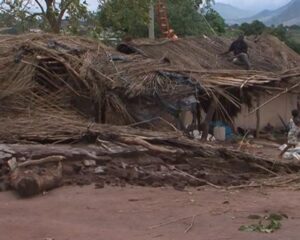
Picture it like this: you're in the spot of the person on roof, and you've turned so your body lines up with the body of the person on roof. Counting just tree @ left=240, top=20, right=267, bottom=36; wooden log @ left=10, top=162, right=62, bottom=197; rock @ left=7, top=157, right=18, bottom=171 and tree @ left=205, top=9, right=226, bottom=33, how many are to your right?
2

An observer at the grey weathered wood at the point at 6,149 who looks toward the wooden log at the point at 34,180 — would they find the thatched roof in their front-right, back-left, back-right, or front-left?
back-left

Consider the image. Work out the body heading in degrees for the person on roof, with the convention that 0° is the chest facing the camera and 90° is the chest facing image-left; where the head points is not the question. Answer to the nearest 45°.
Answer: approximately 90°

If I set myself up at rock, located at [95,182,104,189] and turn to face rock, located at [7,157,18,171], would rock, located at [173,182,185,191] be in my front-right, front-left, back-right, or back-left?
back-right
